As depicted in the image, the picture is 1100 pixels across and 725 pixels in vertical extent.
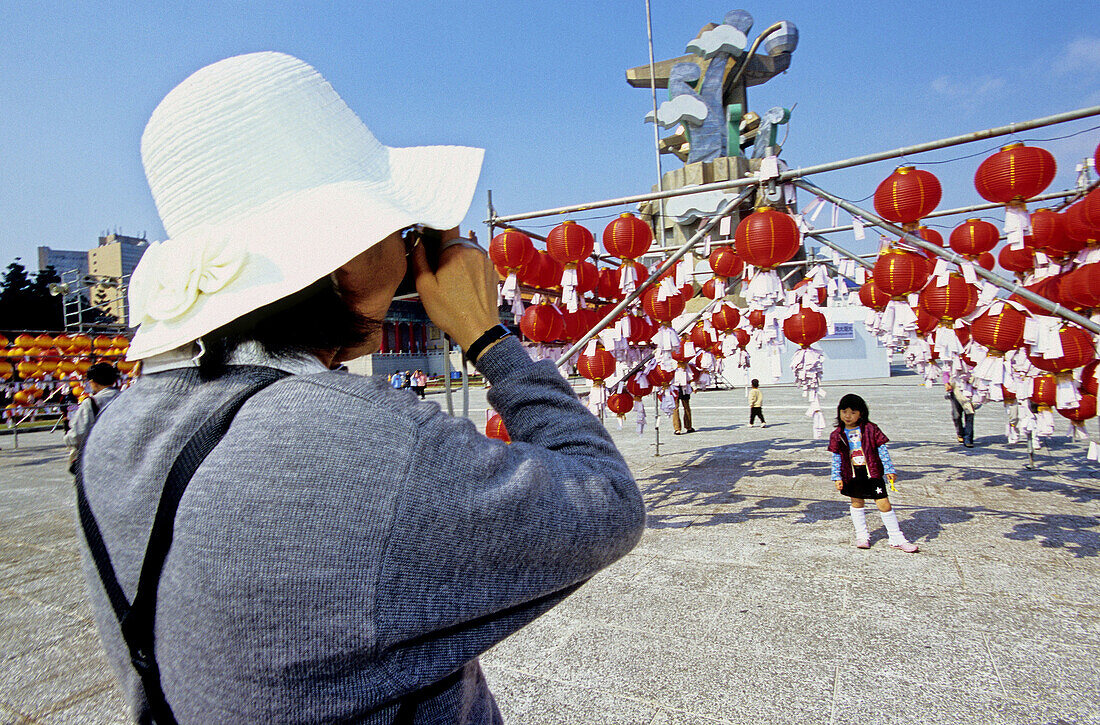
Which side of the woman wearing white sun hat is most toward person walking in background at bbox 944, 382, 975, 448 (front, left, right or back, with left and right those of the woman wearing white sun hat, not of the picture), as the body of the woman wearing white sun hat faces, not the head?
front

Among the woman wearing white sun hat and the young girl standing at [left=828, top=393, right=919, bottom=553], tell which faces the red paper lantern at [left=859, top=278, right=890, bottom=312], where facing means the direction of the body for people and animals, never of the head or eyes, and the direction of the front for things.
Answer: the woman wearing white sun hat

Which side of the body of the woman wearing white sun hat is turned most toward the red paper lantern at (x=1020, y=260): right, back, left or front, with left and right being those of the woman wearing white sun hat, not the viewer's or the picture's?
front

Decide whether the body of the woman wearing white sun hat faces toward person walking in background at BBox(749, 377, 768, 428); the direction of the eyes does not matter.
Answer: yes

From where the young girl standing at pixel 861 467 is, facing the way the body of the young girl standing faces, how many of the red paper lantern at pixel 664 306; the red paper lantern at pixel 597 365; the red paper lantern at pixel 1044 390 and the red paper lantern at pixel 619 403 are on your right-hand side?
3

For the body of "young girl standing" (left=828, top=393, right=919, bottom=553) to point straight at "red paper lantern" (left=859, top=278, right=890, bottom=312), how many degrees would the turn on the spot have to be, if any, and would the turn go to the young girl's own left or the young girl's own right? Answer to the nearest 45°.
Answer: approximately 180°

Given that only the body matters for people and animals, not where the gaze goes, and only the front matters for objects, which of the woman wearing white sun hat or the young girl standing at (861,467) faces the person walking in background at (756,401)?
the woman wearing white sun hat

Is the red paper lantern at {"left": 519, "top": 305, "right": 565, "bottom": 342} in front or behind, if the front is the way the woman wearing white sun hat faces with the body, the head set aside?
in front

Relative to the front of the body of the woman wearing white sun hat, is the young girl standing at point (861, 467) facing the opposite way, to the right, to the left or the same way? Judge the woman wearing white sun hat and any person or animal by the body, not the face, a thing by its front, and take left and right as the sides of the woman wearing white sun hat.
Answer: the opposite way

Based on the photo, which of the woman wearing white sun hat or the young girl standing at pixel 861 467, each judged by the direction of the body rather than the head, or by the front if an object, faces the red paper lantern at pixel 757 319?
the woman wearing white sun hat

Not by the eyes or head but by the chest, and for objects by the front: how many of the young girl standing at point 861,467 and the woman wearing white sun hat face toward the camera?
1

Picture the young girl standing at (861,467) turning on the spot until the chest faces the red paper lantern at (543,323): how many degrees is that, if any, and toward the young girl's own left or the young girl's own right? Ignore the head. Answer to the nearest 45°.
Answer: approximately 90° to the young girl's own right

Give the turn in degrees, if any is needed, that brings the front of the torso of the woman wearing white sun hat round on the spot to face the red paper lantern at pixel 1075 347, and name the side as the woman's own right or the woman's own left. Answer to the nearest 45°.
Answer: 0° — they already face it

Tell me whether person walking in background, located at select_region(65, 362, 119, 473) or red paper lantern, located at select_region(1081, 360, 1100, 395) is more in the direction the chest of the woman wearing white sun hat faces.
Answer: the red paper lantern

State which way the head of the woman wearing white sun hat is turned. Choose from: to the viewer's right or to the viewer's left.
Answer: to the viewer's right

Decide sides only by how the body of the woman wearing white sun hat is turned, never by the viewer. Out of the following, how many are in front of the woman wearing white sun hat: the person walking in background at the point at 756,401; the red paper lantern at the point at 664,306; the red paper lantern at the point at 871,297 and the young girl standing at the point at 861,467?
4

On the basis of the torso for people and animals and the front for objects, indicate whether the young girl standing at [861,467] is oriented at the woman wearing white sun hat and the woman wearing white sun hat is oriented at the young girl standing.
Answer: yes
